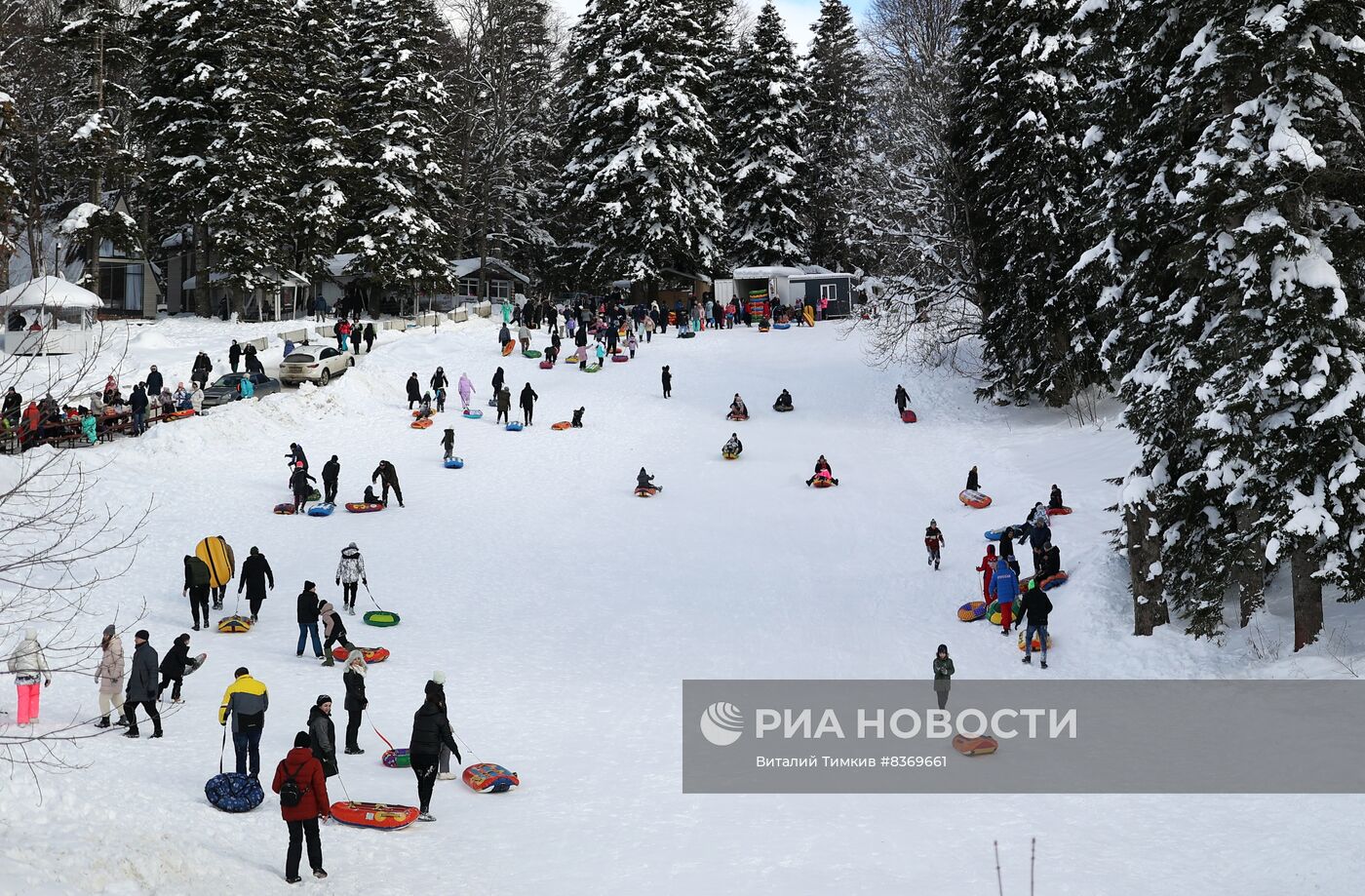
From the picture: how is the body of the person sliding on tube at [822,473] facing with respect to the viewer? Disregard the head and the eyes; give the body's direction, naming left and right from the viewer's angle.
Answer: facing the viewer

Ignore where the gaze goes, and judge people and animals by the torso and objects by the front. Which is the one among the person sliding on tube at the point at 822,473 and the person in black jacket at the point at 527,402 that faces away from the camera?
the person in black jacket

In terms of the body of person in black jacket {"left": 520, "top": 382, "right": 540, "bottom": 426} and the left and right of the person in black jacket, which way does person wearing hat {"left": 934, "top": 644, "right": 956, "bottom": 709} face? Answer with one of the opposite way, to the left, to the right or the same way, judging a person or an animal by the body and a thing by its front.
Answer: the opposite way

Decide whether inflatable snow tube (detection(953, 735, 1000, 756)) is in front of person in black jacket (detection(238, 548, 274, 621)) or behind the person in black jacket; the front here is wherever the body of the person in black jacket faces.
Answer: behind

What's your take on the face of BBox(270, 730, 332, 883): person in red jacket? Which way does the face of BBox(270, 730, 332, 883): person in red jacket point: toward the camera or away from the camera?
away from the camera

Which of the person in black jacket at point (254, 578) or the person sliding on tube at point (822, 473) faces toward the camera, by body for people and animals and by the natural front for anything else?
the person sliding on tube

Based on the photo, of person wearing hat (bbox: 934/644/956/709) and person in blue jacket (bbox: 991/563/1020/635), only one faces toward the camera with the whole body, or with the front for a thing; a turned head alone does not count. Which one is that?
the person wearing hat

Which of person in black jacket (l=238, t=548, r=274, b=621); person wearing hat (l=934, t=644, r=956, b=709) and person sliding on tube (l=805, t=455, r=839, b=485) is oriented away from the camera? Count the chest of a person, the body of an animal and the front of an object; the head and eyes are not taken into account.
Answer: the person in black jacket

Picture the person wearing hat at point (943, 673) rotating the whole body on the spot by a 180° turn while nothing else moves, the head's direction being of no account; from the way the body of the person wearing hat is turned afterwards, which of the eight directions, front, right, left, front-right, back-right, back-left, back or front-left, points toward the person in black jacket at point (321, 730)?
back-left

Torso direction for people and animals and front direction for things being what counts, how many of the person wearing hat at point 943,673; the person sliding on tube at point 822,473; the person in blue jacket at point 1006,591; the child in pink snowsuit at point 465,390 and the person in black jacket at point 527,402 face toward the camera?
2

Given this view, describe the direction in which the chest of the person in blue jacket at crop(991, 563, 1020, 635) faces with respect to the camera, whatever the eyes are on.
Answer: away from the camera

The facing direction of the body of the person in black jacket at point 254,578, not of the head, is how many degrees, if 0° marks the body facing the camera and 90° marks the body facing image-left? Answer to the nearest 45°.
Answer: approximately 180°

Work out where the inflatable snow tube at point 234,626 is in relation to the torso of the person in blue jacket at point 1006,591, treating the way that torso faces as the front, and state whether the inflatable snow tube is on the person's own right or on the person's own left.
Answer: on the person's own left

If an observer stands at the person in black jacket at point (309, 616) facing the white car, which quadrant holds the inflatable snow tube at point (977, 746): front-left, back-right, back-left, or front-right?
back-right

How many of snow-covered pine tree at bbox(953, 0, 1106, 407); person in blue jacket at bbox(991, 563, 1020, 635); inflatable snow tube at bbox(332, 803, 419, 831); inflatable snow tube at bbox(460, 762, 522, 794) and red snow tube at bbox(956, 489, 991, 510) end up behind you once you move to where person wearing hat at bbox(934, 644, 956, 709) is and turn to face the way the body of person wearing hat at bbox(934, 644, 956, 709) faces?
3

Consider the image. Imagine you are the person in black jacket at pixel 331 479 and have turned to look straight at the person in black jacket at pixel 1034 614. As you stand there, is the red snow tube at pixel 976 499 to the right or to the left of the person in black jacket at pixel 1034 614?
left

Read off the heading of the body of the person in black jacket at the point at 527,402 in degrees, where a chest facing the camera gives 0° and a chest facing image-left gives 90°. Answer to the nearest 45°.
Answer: approximately 180°

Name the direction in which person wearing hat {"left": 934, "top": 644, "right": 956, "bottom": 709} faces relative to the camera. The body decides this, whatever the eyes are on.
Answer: toward the camera

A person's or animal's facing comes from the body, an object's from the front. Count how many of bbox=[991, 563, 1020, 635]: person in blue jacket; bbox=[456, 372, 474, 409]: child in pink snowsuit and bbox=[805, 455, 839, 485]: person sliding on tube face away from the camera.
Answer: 2
